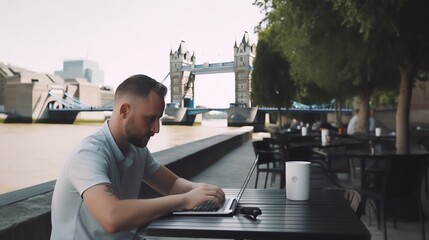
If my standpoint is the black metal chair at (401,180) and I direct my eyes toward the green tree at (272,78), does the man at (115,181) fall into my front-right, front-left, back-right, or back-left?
back-left

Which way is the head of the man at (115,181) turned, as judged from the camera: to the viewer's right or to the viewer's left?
to the viewer's right
